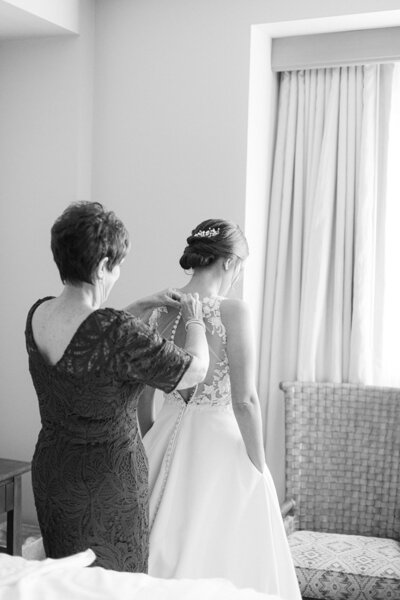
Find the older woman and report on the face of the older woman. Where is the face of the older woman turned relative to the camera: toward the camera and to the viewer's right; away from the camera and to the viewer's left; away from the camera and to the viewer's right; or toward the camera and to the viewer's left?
away from the camera and to the viewer's right

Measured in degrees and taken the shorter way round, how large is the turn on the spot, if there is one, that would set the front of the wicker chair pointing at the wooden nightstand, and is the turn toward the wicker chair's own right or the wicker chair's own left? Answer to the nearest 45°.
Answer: approximately 45° to the wicker chair's own right

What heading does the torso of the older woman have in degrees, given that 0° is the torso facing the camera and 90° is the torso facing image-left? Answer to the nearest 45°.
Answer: approximately 225°

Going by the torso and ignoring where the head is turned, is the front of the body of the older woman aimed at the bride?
yes

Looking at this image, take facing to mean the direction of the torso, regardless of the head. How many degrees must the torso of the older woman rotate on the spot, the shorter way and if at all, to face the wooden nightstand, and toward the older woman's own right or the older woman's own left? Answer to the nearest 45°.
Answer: approximately 45° to the older woman's own left

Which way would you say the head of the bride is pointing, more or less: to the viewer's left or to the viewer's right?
to the viewer's right

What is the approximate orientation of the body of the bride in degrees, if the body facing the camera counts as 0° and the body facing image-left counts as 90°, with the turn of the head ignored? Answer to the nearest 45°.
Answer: approximately 225°
